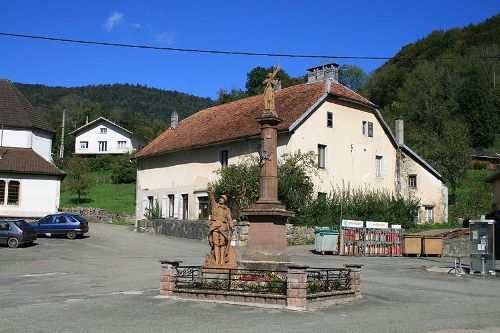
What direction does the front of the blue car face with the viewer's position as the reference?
facing away from the viewer and to the left of the viewer

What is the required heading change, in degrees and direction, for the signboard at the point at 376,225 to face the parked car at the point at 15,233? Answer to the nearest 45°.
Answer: approximately 90° to its right

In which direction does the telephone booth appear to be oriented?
toward the camera

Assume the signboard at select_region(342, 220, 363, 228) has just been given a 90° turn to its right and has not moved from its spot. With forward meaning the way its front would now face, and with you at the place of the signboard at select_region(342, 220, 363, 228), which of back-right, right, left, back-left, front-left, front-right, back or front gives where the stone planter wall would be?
left

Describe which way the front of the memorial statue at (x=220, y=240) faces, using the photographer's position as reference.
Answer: facing the viewer

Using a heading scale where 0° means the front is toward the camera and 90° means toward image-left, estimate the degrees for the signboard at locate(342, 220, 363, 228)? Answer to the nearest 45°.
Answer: approximately 0°

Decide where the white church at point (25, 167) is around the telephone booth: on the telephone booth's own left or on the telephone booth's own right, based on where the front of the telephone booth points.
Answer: on the telephone booth's own right

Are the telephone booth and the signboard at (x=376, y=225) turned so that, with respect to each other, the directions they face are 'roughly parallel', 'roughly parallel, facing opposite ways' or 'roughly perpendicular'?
roughly parallel

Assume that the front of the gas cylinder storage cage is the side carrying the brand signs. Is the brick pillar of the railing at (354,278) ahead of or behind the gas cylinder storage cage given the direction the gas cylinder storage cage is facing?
ahead

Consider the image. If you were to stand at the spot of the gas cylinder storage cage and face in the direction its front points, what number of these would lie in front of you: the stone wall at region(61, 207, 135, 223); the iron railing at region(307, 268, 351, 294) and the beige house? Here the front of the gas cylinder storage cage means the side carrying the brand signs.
1

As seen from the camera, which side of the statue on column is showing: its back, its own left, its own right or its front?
front
